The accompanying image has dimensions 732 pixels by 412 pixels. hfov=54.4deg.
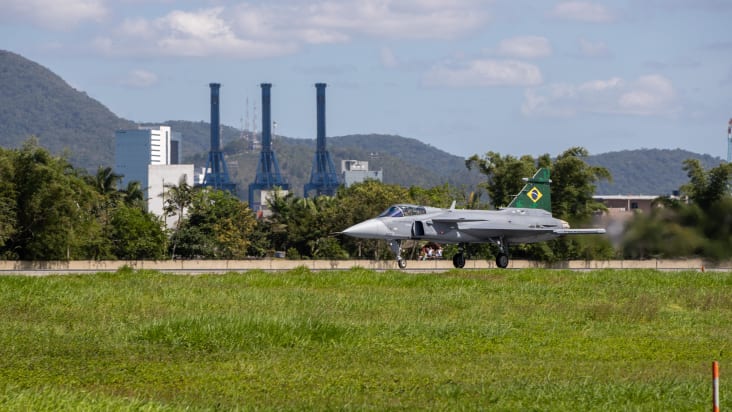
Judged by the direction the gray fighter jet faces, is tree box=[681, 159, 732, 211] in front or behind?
behind

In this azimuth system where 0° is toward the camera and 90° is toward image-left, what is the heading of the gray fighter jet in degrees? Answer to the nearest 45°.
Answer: approximately 45°
